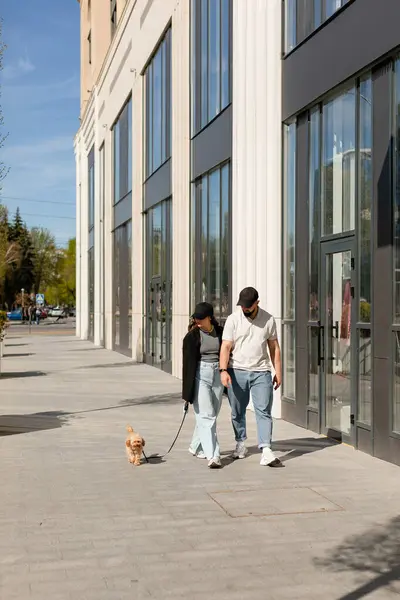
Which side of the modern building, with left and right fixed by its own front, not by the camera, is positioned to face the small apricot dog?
front

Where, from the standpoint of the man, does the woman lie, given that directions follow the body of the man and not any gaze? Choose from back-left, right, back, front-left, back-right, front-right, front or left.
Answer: right

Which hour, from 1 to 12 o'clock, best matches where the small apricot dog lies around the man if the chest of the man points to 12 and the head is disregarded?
The small apricot dog is roughly at 3 o'clock from the man.

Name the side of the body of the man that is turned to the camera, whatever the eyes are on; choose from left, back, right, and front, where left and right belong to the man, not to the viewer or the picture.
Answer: front

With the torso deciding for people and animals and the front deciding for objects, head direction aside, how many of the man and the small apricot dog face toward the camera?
2

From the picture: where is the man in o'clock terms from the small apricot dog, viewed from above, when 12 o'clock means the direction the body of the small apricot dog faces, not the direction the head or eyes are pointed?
The man is roughly at 9 o'clock from the small apricot dog.

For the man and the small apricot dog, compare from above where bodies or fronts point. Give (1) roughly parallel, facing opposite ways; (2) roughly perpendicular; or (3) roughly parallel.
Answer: roughly parallel

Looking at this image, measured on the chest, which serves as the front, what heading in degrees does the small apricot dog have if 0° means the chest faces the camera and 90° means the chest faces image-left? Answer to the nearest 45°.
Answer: approximately 0°

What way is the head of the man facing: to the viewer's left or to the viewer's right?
to the viewer's left

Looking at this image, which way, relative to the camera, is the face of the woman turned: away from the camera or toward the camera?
toward the camera
